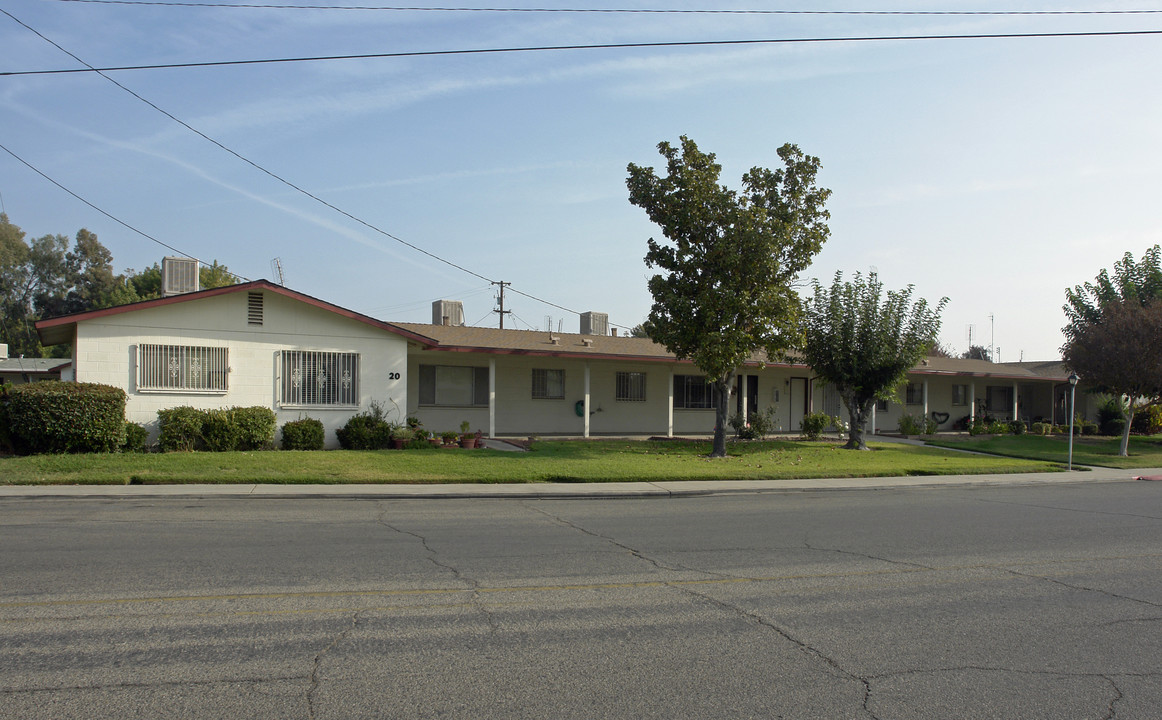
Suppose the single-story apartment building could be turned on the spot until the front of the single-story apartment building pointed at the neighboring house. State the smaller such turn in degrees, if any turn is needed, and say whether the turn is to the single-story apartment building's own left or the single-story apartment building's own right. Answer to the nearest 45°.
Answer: approximately 135° to the single-story apartment building's own right

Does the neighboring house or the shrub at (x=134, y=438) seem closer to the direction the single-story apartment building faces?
the shrub

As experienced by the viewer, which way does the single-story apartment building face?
facing the viewer

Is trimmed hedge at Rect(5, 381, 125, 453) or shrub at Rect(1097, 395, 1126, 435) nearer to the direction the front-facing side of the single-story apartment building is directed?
the trimmed hedge

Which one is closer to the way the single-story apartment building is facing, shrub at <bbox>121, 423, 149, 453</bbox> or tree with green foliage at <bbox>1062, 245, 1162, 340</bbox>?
the shrub

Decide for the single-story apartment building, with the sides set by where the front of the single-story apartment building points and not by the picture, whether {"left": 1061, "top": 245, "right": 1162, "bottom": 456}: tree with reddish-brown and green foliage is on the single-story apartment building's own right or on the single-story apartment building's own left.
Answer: on the single-story apartment building's own left
